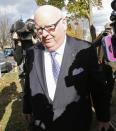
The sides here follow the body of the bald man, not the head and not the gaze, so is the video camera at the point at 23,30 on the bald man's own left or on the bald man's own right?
on the bald man's own right

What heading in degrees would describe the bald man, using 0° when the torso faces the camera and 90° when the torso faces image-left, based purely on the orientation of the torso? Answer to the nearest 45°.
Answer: approximately 45°

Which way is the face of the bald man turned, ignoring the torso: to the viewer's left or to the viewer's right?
to the viewer's left
